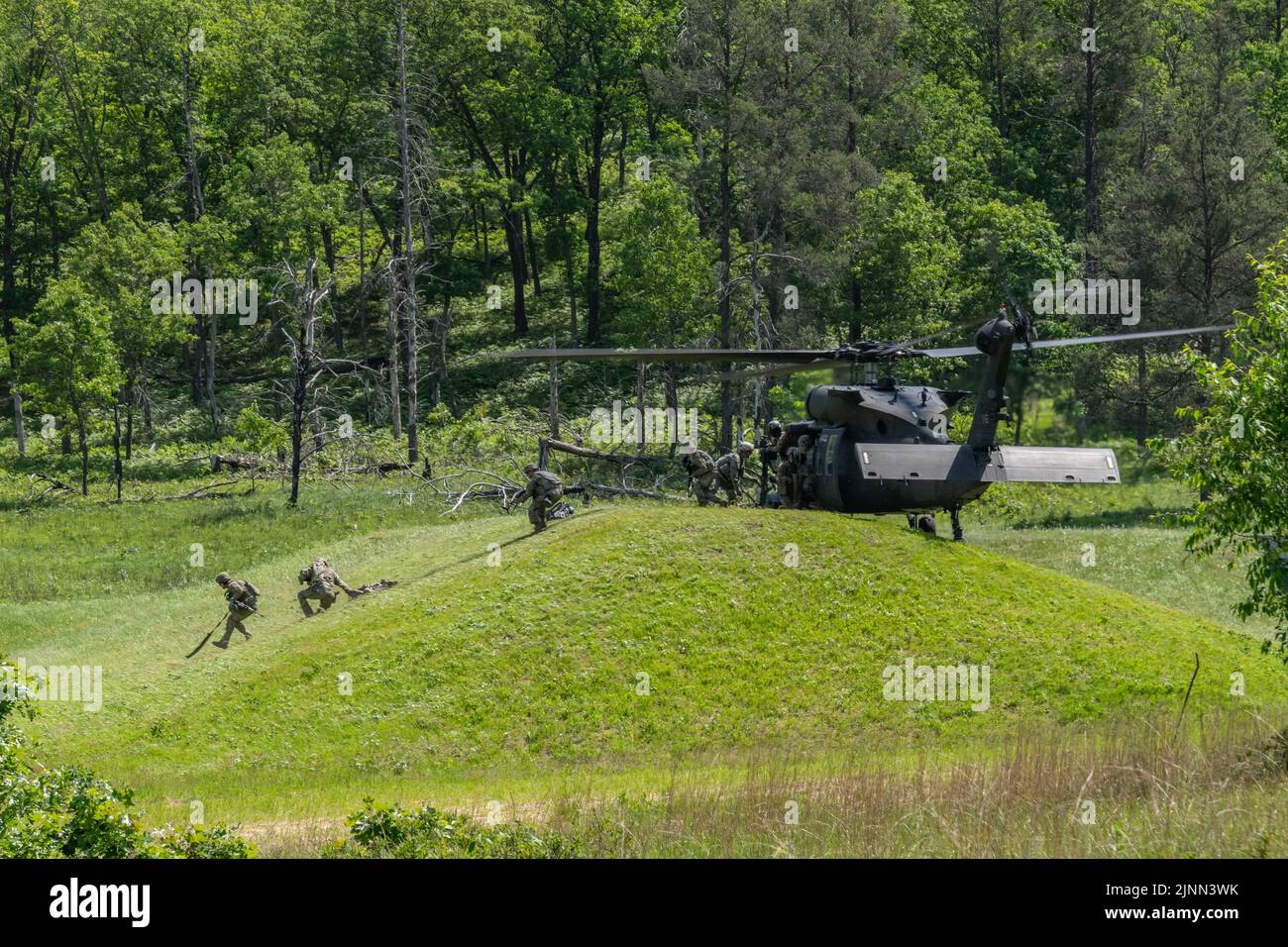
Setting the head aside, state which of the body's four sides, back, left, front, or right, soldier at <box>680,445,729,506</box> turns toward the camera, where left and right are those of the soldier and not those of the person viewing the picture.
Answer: left

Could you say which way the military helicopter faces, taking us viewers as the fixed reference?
facing away from the viewer and to the left of the viewer

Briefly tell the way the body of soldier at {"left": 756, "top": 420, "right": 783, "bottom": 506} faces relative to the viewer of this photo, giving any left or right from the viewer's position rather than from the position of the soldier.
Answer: facing to the left of the viewer

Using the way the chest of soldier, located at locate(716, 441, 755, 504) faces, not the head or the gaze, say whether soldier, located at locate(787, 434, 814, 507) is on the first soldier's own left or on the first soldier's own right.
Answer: on the first soldier's own right

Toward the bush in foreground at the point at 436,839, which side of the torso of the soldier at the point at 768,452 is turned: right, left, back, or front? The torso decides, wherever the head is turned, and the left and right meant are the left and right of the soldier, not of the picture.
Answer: left

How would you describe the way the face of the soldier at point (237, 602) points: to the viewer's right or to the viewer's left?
to the viewer's left

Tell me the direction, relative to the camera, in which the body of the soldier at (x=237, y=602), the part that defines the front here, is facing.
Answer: to the viewer's left

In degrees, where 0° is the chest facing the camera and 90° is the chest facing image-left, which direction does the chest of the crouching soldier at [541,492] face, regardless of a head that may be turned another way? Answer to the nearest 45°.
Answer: approximately 90°
